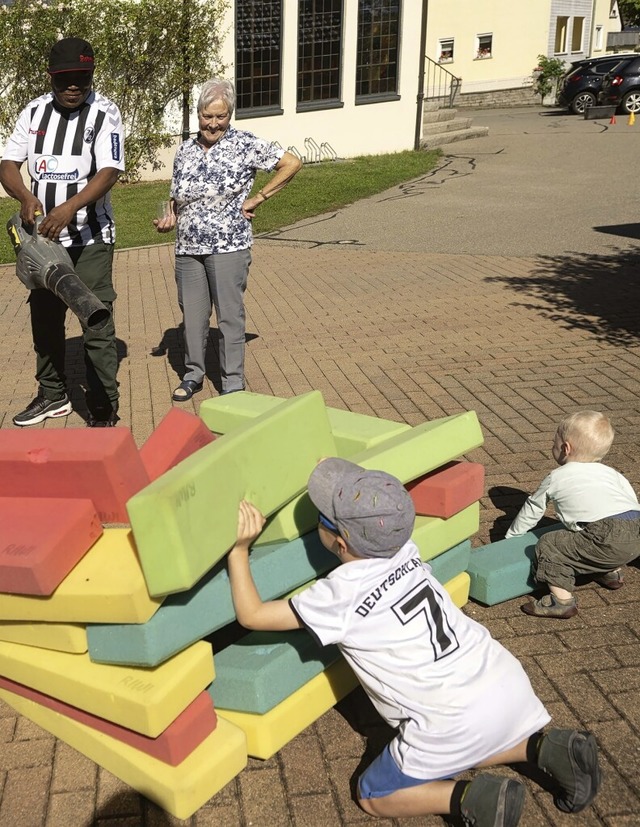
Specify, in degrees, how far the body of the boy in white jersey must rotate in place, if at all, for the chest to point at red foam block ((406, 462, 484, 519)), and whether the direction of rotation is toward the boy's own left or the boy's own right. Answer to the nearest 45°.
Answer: approximately 45° to the boy's own right

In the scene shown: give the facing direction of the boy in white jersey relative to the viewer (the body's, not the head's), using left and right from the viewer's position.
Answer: facing away from the viewer and to the left of the viewer

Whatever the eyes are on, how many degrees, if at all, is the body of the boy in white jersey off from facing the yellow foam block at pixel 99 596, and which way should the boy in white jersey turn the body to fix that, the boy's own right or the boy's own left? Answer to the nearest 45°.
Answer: approximately 45° to the boy's own left

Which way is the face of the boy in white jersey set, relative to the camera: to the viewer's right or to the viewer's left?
to the viewer's left

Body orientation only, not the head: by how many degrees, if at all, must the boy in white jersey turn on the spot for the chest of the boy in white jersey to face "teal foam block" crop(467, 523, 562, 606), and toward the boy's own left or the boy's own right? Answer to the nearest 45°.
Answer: approximately 45° to the boy's own right

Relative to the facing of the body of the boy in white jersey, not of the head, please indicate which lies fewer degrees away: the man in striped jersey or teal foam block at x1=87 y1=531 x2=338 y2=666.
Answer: the man in striped jersey

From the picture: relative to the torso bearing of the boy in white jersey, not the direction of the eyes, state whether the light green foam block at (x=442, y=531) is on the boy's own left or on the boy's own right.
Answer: on the boy's own right

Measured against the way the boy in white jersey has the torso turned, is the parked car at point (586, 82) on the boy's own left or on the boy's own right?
on the boy's own right
